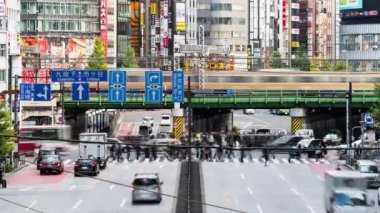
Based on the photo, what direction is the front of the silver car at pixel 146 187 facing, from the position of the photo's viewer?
facing away from the viewer

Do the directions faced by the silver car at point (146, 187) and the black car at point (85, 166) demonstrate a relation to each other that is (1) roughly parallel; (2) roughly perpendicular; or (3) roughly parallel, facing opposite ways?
roughly parallel

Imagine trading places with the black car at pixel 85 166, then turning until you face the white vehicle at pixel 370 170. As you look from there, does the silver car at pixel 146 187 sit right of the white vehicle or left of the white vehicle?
right

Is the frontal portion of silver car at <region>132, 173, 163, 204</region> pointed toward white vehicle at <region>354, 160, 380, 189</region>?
no

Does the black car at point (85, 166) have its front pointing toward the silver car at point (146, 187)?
no

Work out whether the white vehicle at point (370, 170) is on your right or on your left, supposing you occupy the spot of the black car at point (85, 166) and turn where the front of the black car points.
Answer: on your right

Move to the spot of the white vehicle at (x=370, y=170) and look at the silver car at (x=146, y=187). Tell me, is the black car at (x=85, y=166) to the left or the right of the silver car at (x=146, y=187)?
right

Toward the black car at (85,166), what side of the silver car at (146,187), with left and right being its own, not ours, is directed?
front

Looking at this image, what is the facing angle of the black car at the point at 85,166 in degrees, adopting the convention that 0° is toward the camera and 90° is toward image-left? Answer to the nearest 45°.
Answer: approximately 180°

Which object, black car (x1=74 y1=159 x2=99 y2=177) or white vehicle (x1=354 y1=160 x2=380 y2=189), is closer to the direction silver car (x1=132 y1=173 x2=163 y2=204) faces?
the black car

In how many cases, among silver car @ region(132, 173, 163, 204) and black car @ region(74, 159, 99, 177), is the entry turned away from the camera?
2
